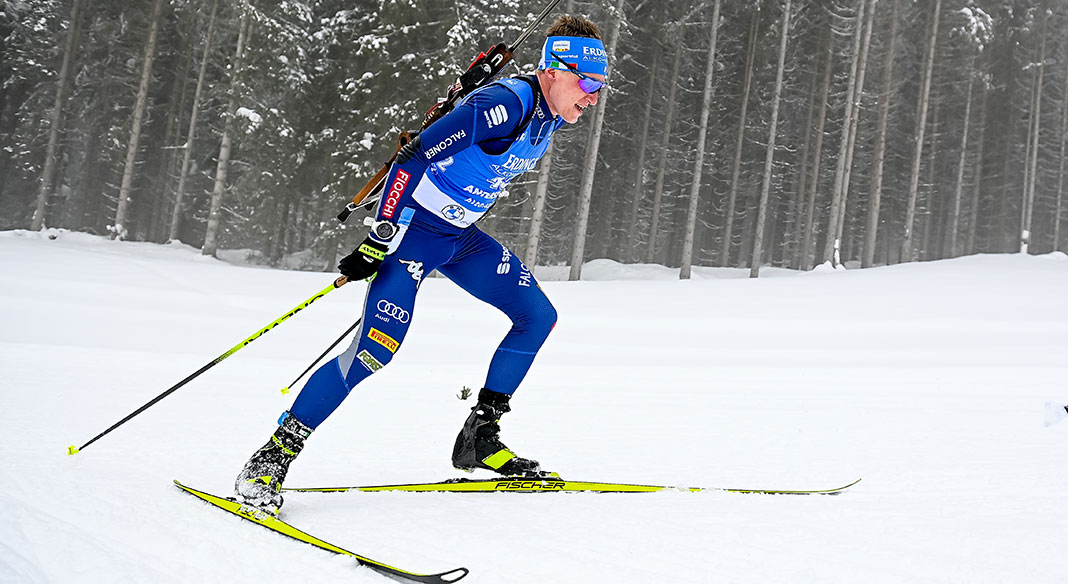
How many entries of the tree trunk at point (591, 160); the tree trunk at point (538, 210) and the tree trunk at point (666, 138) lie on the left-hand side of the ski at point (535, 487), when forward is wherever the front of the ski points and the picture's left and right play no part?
3

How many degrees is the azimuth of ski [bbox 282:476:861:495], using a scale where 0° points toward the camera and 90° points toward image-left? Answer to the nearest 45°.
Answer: approximately 270°

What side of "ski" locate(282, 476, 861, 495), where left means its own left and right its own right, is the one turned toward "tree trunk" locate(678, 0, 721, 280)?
left

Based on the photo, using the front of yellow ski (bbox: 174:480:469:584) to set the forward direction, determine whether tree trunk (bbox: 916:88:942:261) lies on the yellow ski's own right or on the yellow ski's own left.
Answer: on the yellow ski's own left

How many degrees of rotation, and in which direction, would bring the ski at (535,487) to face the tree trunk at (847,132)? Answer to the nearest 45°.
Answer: approximately 90° to its left

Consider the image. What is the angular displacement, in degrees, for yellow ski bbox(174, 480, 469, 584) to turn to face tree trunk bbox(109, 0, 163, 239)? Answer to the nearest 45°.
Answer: approximately 135° to its left

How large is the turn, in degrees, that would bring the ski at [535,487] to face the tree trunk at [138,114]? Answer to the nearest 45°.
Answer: approximately 135° to its left
